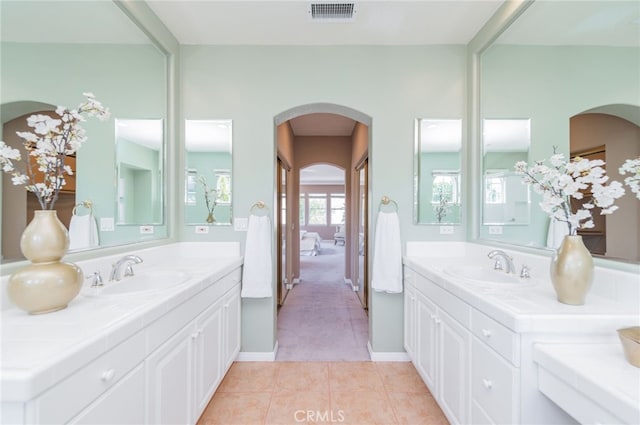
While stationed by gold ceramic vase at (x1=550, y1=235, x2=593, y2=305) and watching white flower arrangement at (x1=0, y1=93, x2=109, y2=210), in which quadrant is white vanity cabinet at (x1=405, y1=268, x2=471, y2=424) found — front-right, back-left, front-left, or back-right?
front-right

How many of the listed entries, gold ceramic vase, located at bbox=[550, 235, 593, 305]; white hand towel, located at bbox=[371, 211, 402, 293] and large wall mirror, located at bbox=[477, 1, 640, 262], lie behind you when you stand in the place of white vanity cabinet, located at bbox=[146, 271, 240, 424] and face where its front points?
0

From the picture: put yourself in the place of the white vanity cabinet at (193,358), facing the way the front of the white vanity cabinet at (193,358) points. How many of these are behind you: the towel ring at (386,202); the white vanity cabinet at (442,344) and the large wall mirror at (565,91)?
0

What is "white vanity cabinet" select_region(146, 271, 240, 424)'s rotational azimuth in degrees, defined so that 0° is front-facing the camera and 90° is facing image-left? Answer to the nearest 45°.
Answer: approximately 270°

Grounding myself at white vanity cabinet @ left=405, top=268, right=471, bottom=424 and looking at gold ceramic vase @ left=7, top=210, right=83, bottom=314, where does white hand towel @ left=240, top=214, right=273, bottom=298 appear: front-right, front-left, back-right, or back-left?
front-right
